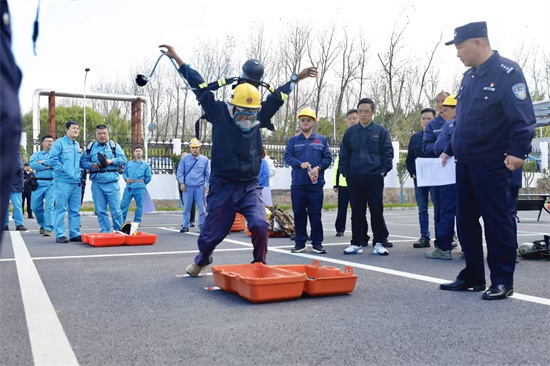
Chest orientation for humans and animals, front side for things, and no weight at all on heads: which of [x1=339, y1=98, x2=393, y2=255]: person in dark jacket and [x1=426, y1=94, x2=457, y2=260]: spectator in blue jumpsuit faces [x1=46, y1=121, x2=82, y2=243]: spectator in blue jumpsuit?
[x1=426, y1=94, x2=457, y2=260]: spectator in blue jumpsuit

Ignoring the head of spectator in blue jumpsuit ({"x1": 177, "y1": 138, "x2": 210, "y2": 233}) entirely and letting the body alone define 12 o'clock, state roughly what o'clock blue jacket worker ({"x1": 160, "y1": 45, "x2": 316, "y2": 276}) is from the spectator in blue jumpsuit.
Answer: The blue jacket worker is roughly at 12 o'clock from the spectator in blue jumpsuit.

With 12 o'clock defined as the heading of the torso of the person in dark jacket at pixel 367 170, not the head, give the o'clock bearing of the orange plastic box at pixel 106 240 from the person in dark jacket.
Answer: The orange plastic box is roughly at 3 o'clock from the person in dark jacket.

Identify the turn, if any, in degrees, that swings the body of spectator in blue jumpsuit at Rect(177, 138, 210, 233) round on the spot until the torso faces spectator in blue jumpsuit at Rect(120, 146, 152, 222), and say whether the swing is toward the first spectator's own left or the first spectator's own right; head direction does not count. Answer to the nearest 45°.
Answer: approximately 90° to the first spectator's own right

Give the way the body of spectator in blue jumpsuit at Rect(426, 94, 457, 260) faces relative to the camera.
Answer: to the viewer's left
